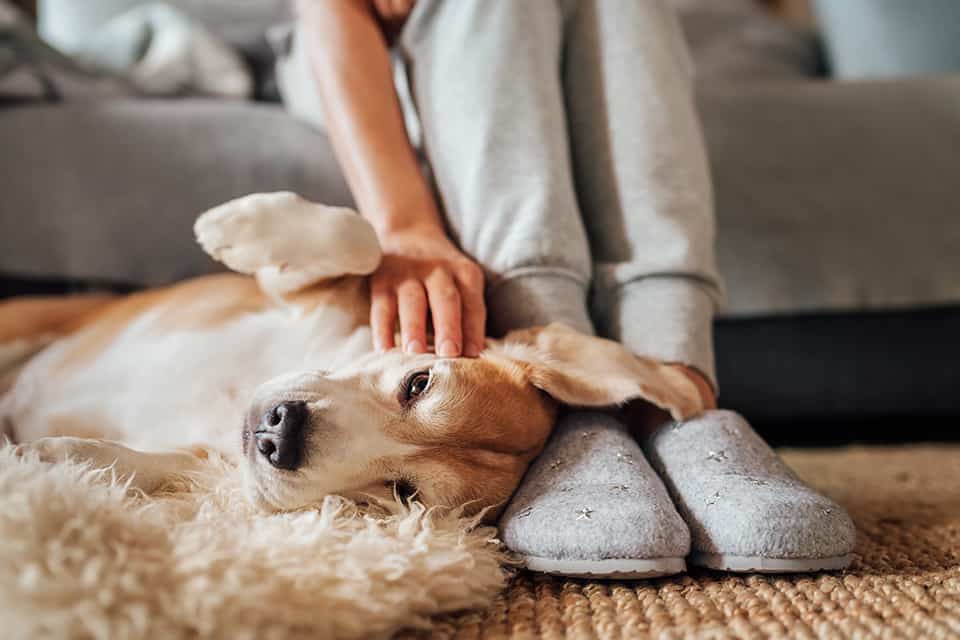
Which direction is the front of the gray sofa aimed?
toward the camera

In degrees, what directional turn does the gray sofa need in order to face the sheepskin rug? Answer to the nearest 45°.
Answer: approximately 45° to its right

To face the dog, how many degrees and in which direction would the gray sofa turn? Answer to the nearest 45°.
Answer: approximately 45° to its right

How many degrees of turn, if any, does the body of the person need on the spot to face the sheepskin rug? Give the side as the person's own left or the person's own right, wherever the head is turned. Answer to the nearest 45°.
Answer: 0° — they already face it

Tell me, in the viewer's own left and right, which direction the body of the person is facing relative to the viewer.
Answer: facing the viewer
